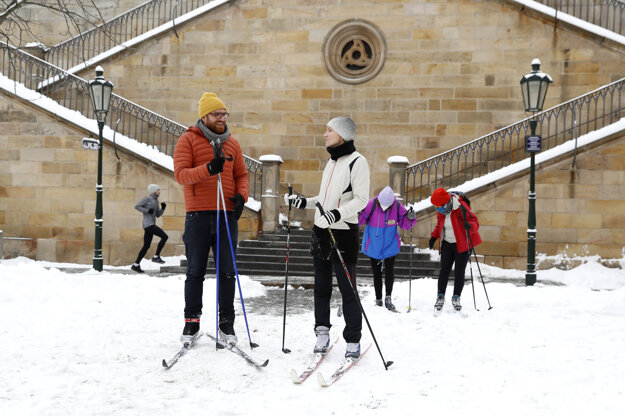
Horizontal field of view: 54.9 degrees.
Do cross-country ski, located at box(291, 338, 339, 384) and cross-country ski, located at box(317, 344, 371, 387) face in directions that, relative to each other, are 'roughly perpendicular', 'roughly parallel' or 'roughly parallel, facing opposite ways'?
roughly parallel

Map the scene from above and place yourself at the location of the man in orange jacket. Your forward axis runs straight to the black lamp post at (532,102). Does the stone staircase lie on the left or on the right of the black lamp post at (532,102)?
left

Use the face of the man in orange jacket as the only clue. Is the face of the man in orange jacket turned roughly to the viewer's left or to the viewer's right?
to the viewer's right

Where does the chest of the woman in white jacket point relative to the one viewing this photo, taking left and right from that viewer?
facing the viewer and to the left of the viewer

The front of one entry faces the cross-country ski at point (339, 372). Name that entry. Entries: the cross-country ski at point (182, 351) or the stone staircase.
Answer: the stone staircase

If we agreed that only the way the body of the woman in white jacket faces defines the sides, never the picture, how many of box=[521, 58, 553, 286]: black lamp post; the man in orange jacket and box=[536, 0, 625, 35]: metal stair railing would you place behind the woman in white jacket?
2

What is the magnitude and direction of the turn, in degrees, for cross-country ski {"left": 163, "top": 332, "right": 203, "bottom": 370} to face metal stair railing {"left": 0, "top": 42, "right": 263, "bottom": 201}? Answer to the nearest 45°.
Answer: approximately 135° to its right

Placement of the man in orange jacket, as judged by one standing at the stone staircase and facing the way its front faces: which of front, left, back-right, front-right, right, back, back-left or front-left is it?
front

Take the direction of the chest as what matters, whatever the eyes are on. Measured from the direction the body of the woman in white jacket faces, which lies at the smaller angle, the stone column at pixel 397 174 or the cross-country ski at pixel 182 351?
the cross-country ski

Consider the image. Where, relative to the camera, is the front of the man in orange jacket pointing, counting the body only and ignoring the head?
toward the camera

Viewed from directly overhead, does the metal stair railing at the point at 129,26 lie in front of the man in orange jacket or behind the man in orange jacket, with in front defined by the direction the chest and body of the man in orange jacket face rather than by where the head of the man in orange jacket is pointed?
behind

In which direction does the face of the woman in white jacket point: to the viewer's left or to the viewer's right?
to the viewer's left

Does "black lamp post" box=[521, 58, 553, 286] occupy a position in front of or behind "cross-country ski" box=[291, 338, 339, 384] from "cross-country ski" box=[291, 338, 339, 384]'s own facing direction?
behind

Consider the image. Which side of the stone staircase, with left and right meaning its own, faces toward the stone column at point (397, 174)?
left

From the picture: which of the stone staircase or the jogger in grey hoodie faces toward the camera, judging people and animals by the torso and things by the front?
the stone staircase
